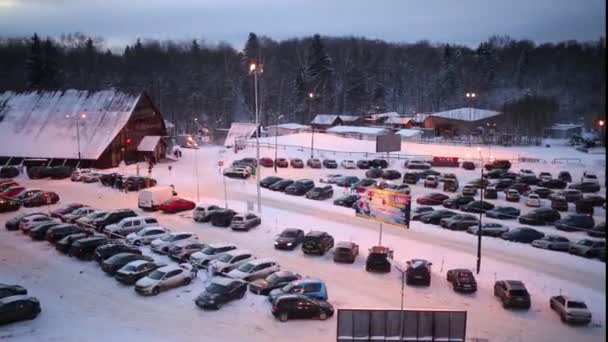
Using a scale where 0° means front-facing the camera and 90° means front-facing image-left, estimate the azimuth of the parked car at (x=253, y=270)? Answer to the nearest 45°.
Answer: approximately 45°

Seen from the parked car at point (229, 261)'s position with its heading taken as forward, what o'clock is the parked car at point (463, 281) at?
the parked car at point (463, 281) is roughly at 8 o'clock from the parked car at point (229, 261).

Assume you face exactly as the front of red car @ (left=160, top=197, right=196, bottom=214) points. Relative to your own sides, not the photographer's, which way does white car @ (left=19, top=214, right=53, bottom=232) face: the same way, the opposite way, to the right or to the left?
the same way

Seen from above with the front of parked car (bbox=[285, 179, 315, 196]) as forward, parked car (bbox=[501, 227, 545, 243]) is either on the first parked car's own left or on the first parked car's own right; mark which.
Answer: on the first parked car's own left

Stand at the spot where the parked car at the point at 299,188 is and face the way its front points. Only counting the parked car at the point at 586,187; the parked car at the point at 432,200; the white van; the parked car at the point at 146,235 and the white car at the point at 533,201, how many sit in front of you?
2

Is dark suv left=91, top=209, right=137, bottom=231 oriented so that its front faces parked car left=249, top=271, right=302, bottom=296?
no

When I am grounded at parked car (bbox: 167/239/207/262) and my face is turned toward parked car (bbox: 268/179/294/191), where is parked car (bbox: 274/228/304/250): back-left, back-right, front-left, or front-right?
front-right

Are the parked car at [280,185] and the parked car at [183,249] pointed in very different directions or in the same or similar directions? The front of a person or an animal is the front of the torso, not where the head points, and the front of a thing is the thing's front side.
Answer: same or similar directions
